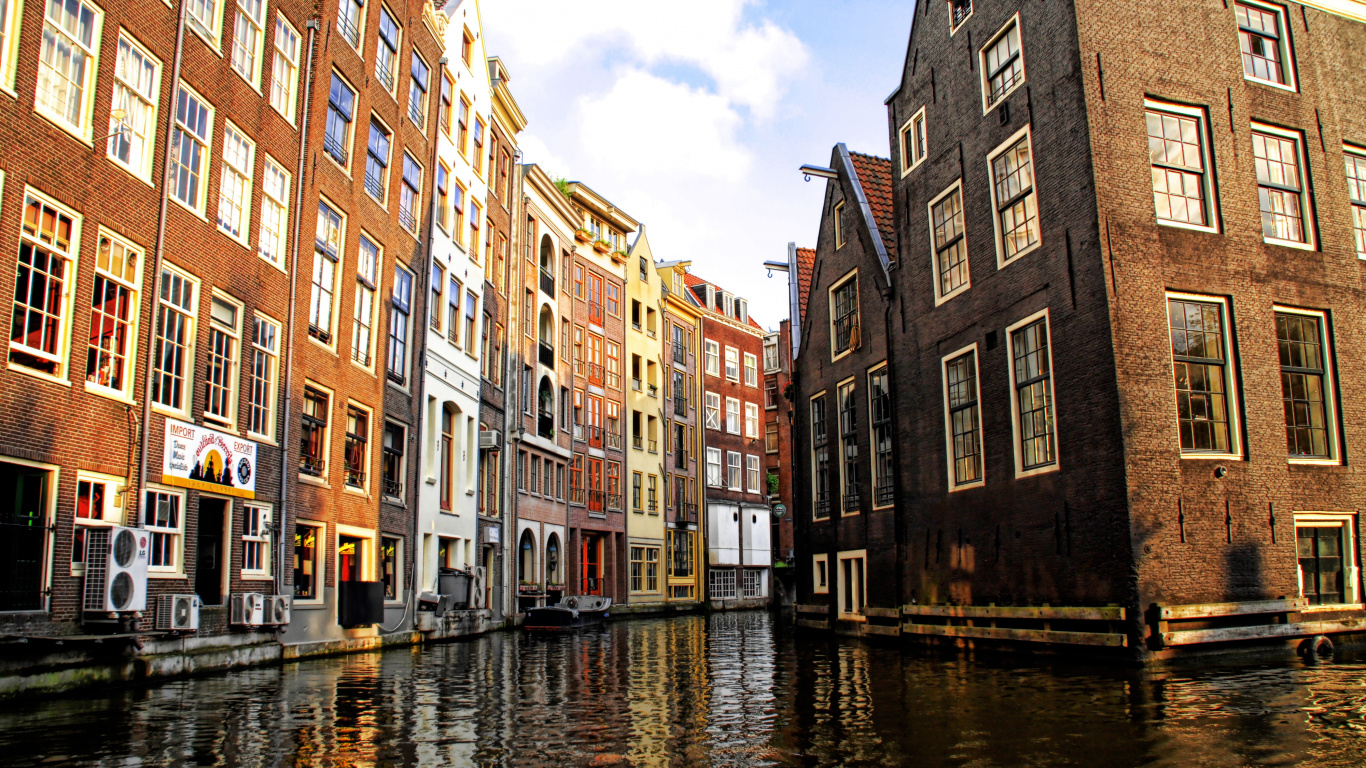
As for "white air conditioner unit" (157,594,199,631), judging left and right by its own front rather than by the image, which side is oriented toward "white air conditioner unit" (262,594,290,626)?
left

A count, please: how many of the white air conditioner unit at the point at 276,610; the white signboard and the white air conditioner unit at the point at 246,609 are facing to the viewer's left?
0

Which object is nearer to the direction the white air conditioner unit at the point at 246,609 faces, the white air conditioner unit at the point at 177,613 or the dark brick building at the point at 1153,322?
the dark brick building

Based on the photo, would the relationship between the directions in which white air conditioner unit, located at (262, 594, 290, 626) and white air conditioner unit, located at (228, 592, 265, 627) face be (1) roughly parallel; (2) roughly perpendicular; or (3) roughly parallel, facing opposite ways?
roughly parallel

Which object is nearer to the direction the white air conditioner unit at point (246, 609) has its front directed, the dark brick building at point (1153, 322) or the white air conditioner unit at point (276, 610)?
the dark brick building

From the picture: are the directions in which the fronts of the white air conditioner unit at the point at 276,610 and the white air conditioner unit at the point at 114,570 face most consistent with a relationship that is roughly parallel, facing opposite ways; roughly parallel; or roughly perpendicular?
roughly parallel

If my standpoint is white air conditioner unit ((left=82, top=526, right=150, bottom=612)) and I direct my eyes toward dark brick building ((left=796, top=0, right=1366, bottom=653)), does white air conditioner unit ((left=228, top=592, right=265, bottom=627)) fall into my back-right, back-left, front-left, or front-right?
front-left

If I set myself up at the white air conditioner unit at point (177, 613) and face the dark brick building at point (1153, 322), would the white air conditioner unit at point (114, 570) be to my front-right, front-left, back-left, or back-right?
back-right

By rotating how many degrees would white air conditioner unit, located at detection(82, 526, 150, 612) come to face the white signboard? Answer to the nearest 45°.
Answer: approximately 90° to its left

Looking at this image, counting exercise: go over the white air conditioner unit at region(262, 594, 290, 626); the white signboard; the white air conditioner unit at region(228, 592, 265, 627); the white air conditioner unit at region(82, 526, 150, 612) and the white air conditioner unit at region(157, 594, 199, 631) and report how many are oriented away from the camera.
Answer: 0

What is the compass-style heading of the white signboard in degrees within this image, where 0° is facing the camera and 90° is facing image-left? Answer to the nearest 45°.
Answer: approximately 315°

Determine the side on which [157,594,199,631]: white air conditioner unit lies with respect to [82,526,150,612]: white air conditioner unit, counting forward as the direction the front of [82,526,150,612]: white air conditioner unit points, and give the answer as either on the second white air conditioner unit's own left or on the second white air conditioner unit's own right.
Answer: on the second white air conditioner unit's own left

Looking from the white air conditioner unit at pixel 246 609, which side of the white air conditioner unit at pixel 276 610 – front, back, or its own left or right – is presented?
right

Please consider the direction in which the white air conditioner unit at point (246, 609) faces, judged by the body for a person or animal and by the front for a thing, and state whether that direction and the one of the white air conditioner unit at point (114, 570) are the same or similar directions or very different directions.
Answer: same or similar directions

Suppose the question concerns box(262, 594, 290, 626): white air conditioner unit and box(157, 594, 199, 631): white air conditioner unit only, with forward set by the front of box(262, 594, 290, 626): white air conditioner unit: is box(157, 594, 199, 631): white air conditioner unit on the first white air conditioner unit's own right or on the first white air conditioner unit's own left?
on the first white air conditioner unit's own right

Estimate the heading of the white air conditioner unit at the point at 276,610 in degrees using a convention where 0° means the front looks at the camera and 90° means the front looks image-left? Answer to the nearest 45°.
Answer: approximately 315°

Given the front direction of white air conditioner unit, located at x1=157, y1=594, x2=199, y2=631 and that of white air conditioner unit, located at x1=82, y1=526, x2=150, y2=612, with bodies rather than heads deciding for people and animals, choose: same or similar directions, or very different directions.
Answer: same or similar directions

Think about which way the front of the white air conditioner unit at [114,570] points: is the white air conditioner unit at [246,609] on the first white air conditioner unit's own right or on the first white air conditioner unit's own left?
on the first white air conditioner unit's own left

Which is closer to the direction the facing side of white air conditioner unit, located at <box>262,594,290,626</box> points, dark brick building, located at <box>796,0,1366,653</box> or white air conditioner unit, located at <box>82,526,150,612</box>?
the dark brick building
